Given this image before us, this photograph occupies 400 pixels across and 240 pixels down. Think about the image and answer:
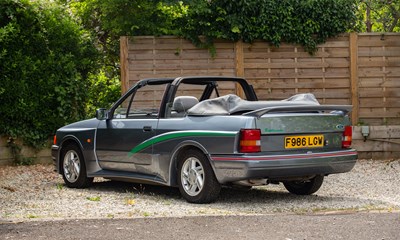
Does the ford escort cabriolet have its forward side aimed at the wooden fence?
no

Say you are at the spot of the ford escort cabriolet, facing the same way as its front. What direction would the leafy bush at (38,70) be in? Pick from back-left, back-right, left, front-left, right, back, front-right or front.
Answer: front

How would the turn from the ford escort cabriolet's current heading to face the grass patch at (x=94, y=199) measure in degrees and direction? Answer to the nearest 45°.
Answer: approximately 45° to its left

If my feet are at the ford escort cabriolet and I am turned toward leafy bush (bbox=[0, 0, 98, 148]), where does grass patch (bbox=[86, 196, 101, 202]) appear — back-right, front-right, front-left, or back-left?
front-left

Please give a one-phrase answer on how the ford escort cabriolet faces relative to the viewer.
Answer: facing away from the viewer and to the left of the viewer

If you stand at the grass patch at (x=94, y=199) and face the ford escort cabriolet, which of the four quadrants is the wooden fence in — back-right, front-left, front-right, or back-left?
front-left
